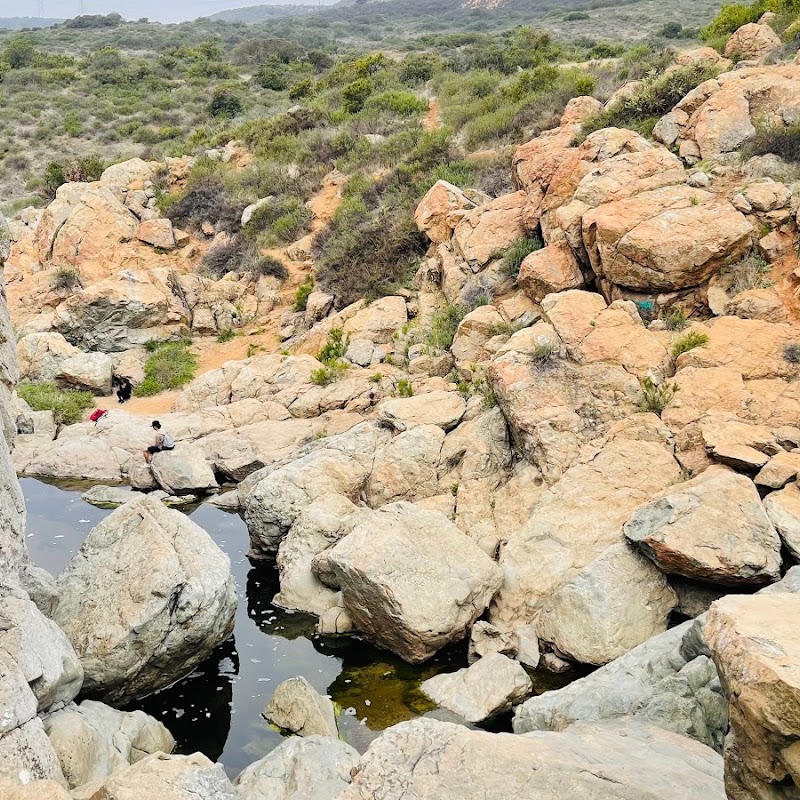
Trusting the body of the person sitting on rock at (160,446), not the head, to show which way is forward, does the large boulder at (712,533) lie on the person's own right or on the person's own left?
on the person's own left

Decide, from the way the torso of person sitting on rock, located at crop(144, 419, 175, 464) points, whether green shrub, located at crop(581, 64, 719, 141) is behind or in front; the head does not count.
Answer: behind

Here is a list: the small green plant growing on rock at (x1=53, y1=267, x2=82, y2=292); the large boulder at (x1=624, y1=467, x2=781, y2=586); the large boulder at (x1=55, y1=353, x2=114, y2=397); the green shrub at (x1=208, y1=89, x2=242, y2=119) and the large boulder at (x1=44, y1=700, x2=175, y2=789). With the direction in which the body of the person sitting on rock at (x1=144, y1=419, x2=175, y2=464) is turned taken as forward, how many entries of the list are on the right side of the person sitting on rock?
3

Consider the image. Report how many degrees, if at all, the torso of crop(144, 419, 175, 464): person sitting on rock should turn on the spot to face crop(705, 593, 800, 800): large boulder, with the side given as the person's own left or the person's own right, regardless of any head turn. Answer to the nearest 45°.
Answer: approximately 90° to the person's own left

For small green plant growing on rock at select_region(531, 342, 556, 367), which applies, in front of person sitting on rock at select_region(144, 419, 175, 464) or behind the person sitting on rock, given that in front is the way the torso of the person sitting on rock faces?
behind

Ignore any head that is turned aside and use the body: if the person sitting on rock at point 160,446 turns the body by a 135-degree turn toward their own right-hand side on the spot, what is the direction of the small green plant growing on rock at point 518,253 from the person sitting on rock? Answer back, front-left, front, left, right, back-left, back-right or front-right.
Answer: front-right

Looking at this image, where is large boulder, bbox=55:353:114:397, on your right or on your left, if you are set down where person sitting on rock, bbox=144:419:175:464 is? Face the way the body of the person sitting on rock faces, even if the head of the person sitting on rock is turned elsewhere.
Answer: on your right

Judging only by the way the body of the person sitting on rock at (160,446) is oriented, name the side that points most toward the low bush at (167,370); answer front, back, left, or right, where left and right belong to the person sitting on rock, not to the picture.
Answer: right

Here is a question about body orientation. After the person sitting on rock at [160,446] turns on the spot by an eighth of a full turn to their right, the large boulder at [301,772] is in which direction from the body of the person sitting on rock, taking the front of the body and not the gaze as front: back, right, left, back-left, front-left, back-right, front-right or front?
back-left

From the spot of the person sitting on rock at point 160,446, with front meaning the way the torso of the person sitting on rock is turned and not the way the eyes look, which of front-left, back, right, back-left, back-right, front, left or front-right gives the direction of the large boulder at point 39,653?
left

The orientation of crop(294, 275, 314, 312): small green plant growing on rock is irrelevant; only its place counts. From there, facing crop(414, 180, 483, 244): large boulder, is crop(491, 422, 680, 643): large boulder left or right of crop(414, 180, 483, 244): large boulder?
right

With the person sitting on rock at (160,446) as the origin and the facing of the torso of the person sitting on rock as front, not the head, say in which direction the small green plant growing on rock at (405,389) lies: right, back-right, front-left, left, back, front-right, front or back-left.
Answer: back

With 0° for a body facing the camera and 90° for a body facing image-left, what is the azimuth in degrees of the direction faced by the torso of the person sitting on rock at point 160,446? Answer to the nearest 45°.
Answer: approximately 90°
